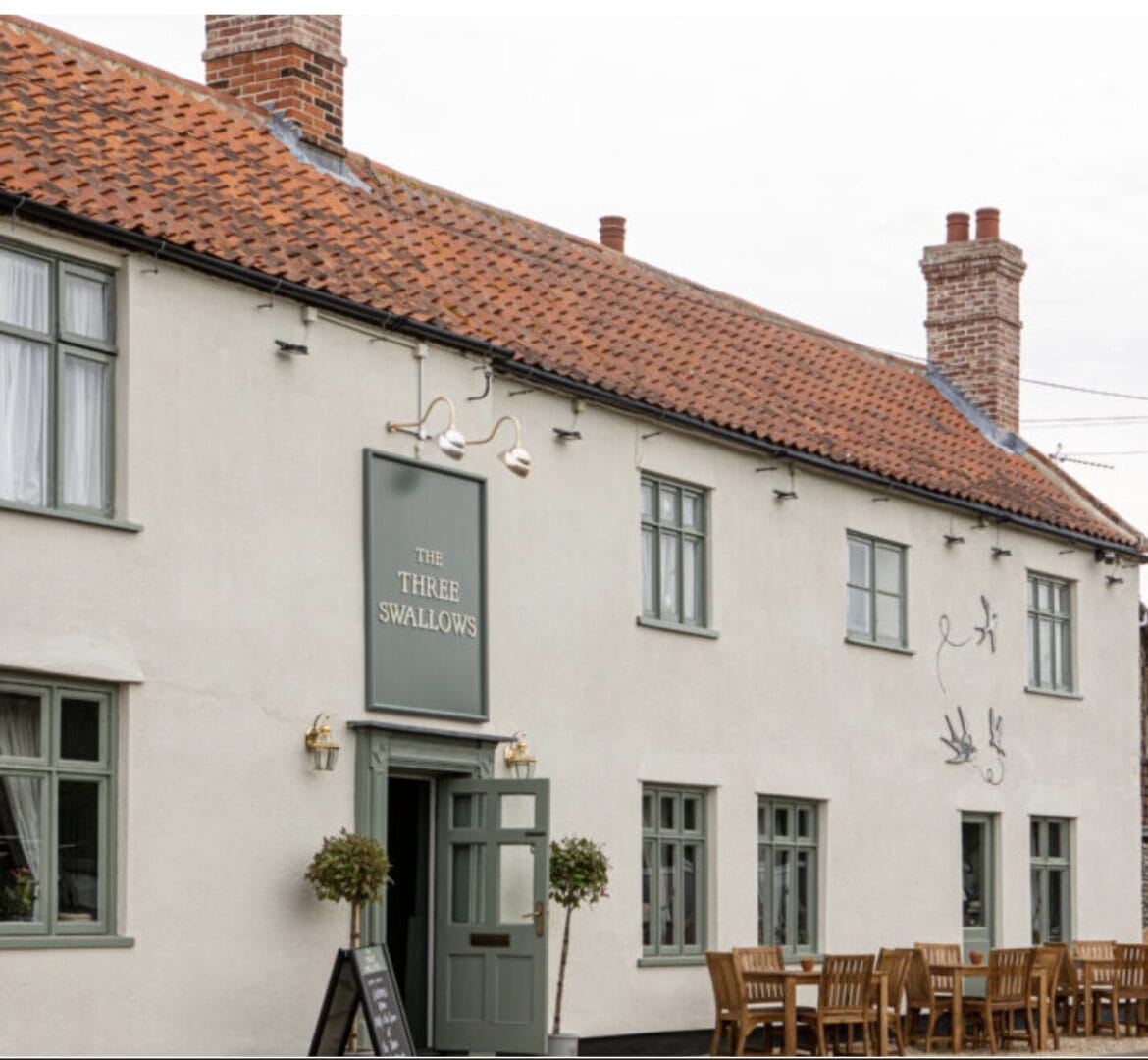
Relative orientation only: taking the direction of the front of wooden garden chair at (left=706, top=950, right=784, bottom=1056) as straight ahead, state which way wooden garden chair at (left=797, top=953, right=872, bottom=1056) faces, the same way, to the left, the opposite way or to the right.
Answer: to the left

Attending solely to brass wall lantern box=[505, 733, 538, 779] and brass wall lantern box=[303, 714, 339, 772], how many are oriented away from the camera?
0

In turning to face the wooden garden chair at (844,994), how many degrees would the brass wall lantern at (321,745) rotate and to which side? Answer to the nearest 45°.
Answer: approximately 90° to its left

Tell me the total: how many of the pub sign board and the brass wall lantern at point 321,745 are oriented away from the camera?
0

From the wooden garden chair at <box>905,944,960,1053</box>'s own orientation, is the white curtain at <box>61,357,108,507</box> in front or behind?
behind

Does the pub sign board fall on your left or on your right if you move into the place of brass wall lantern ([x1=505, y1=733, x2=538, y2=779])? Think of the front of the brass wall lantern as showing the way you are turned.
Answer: on your right

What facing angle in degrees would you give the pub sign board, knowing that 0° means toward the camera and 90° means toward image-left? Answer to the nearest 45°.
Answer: approximately 315°

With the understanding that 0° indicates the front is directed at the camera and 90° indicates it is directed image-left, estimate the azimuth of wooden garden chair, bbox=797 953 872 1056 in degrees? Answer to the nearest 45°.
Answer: approximately 135°

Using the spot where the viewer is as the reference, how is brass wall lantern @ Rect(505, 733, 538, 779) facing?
facing the viewer and to the right of the viewer

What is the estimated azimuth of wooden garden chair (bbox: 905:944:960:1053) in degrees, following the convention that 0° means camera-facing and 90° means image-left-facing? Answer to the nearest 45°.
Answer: approximately 225°

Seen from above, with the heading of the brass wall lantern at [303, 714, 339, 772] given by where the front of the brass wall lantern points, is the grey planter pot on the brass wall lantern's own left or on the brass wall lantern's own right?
on the brass wall lantern's own left

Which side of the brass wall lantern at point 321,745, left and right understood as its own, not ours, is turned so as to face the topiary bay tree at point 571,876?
left

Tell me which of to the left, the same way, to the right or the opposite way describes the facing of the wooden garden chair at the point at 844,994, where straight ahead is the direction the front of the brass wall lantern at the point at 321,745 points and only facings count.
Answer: the opposite way

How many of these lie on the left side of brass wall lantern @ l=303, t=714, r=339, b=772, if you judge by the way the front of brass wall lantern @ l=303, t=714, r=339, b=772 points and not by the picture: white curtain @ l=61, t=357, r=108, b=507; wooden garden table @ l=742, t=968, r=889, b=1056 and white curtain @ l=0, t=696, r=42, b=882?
1

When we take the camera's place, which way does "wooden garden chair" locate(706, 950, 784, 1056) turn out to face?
facing away from the viewer and to the right of the viewer

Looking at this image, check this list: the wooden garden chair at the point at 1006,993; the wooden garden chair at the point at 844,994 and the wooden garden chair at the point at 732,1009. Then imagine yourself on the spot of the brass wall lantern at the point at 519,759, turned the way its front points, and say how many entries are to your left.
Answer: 3
